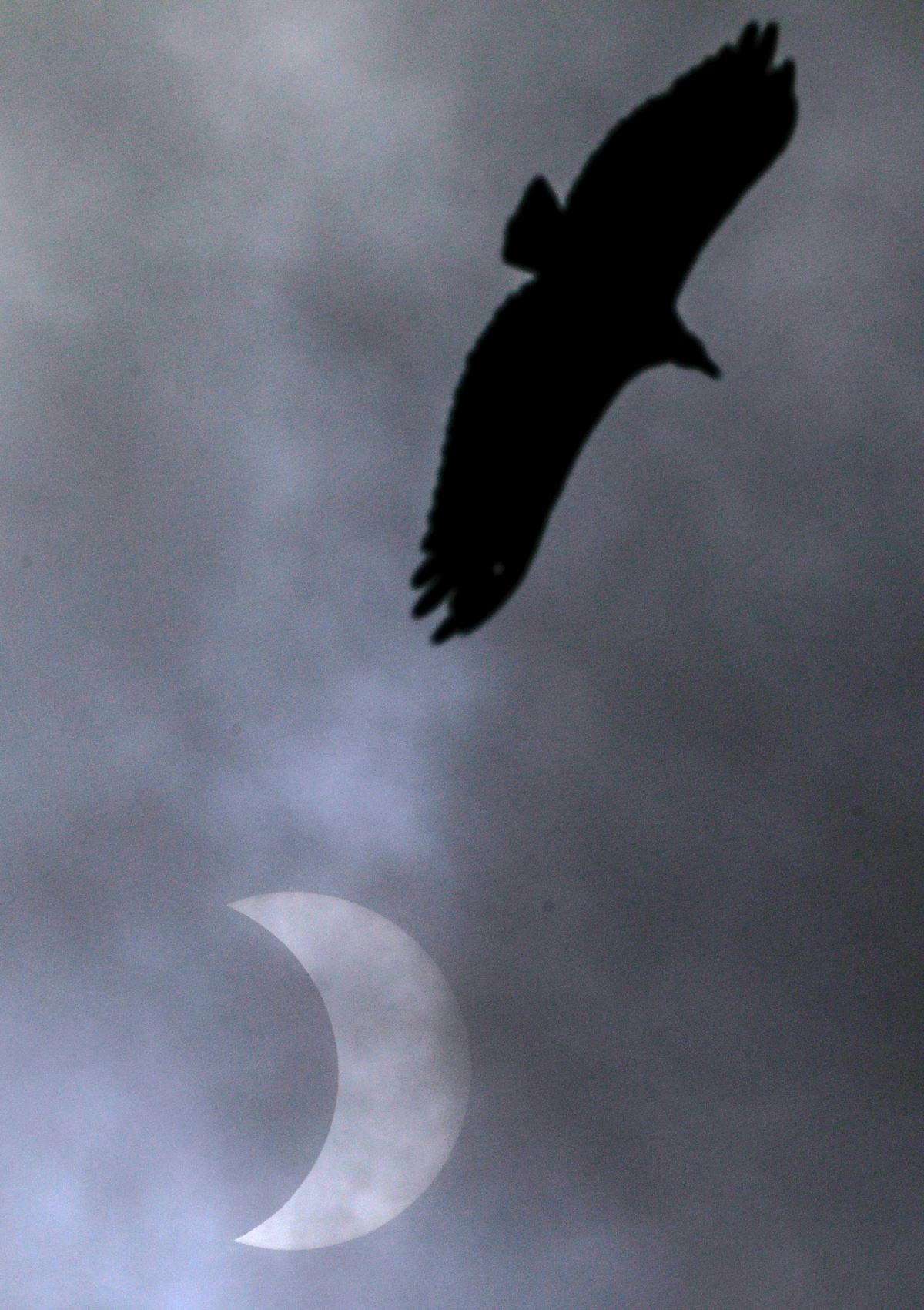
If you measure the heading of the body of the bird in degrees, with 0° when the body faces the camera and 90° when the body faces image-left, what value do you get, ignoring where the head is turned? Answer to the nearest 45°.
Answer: approximately 270°
